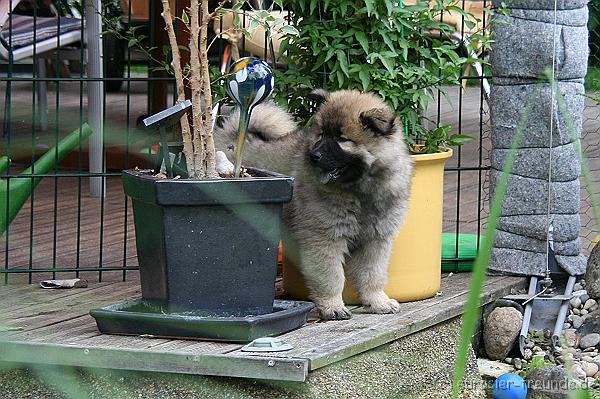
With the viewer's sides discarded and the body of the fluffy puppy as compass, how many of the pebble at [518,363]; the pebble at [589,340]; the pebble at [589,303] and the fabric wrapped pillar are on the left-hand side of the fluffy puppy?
4

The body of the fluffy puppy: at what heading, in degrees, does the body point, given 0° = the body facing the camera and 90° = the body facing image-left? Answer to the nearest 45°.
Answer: approximately 315°
